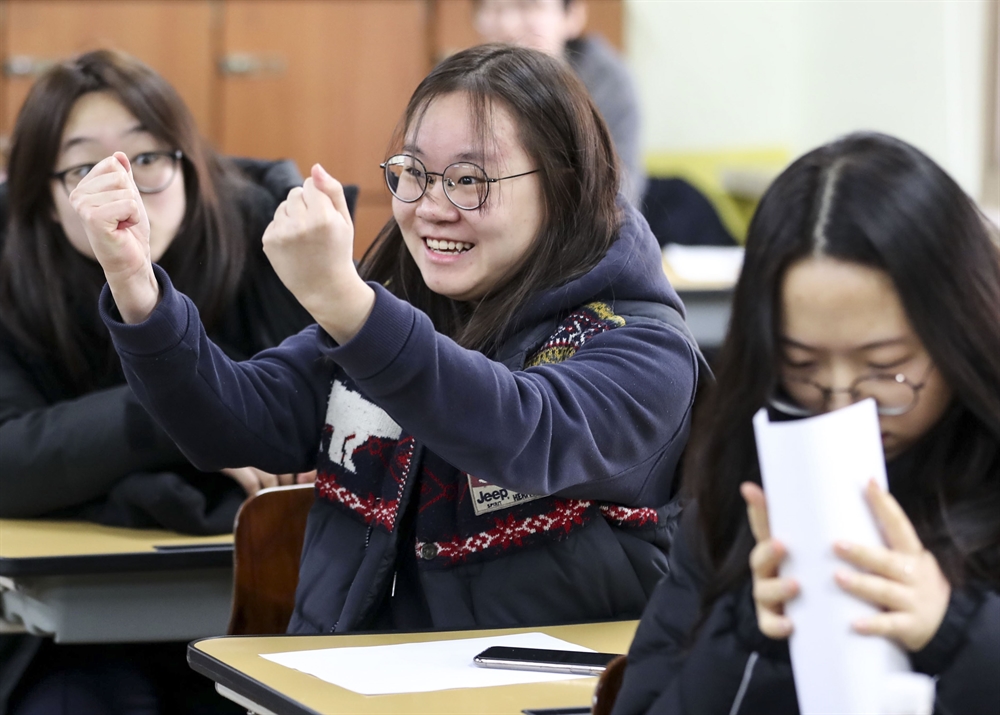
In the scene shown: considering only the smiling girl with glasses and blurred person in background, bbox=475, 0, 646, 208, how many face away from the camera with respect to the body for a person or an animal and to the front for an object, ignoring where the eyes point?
0

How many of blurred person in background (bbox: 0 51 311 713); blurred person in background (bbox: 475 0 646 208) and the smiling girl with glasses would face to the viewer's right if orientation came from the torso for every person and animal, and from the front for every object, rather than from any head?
0

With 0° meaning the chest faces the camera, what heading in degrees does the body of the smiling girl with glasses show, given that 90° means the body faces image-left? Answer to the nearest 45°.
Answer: approximately 45°

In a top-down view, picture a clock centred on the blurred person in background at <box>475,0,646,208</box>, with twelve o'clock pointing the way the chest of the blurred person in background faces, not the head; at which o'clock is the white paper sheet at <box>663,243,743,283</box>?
The white paper sheet is roughly at 10 o'clock from the blurred person in background.

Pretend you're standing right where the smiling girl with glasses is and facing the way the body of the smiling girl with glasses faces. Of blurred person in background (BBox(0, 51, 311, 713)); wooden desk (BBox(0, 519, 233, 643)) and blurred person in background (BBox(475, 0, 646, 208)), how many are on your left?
0

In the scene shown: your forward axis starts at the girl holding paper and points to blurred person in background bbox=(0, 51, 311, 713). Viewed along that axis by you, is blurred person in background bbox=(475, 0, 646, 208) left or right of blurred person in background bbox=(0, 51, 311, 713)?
right

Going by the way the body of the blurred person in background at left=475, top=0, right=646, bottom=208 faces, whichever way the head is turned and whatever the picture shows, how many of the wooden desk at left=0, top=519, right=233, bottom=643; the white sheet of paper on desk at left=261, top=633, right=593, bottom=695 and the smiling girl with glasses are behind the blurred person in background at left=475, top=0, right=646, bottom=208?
0

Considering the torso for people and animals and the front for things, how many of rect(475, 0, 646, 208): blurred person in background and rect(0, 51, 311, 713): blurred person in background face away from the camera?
0

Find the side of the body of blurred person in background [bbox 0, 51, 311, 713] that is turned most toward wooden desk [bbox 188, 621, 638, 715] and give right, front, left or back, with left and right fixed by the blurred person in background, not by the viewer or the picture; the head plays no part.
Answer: front

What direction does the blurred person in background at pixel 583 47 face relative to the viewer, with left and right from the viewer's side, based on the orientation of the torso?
facing the viewer and to the left of the viewer

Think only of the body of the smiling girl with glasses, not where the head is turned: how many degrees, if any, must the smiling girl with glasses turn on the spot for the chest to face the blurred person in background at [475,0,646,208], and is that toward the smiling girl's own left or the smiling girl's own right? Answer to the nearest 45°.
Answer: approximately 135° to the smiling girl's own right

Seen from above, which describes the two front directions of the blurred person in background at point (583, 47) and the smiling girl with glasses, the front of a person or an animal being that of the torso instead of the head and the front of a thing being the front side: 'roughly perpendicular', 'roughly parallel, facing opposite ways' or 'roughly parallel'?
roughly parallel

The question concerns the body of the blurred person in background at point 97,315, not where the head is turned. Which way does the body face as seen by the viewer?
toward the camera
